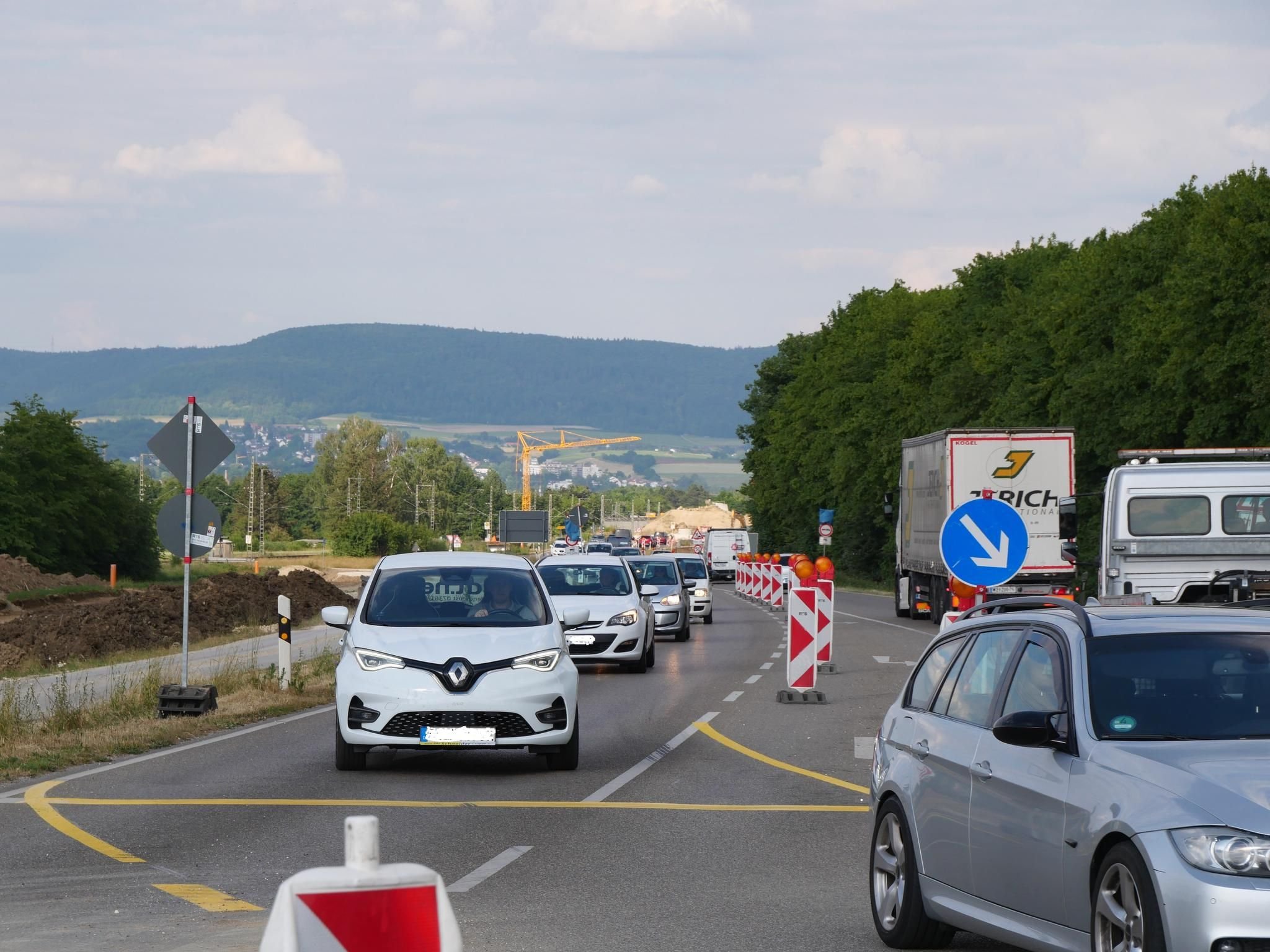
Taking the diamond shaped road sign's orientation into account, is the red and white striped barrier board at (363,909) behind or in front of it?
behind

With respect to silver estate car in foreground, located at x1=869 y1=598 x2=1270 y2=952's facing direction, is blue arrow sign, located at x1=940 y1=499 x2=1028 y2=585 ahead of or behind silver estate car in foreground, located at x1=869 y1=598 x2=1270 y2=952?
behind

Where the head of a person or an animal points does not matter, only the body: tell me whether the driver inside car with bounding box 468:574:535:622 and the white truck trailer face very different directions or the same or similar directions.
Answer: very different directions

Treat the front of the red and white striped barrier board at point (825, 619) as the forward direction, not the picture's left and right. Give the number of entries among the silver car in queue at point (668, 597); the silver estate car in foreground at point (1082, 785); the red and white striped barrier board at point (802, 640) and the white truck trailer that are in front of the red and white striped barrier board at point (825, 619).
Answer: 2

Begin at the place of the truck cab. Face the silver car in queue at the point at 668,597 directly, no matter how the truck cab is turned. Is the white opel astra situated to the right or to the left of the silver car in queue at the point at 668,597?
left

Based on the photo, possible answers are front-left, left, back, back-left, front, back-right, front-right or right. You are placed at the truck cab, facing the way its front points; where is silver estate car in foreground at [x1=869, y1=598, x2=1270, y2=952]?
back

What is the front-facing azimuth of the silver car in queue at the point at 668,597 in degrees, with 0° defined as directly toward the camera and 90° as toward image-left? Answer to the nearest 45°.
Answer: approximately 0°
